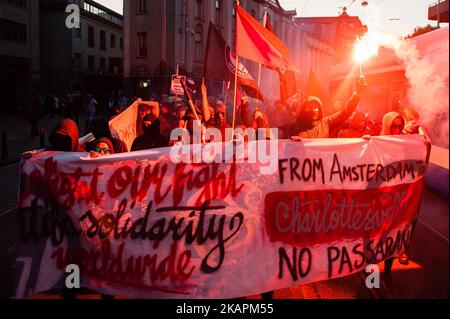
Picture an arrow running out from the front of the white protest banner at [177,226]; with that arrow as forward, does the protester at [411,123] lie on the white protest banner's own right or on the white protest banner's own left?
on the white protest banner's own left

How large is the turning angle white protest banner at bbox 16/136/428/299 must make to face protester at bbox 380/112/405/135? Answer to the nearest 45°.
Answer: approximately 135° to its left

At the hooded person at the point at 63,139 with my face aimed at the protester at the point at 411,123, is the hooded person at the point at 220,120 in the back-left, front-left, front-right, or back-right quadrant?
front-left

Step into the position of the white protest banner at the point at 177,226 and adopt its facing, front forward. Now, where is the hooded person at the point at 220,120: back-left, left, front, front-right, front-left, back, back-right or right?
back

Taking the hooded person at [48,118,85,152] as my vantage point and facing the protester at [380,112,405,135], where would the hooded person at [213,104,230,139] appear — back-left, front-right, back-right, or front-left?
front-left

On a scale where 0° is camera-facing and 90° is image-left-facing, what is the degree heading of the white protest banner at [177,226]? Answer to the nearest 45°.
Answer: approximately 0°

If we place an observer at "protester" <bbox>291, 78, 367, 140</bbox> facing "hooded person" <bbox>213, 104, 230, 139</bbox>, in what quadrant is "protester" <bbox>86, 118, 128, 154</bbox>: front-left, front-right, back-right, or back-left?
front-left
